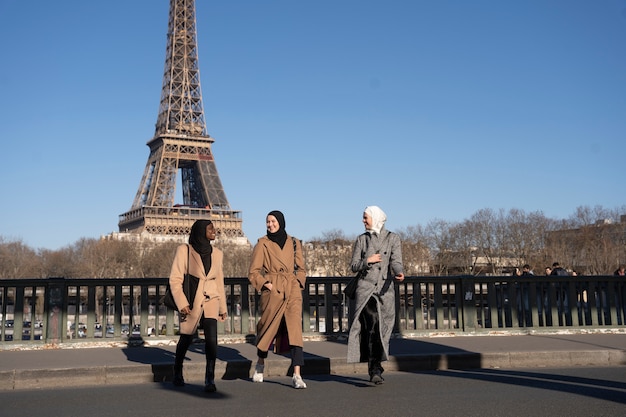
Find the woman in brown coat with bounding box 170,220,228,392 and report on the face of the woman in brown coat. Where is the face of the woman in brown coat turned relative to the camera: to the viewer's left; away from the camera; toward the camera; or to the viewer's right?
to the viewer's right

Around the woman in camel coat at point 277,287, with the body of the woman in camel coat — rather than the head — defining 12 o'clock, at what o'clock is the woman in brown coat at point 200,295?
The woman in brown coat is roughly at 3 o'clock from the woman in camel coat.

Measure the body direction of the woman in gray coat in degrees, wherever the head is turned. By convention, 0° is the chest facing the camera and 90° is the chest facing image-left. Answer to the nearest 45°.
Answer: approximately 0°

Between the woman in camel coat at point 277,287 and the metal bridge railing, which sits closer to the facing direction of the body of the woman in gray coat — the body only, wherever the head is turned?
the woman in camel coat

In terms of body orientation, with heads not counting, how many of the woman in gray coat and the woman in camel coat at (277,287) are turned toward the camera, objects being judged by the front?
2

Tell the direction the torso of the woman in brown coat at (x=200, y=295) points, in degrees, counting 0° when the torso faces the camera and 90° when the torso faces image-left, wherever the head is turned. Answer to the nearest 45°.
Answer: approximately 315°

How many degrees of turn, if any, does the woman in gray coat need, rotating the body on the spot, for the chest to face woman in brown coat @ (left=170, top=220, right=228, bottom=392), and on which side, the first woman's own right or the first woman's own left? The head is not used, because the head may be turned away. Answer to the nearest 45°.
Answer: approximately 90° to the first woman's own right

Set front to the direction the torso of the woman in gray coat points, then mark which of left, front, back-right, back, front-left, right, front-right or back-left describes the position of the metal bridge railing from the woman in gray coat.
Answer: back
